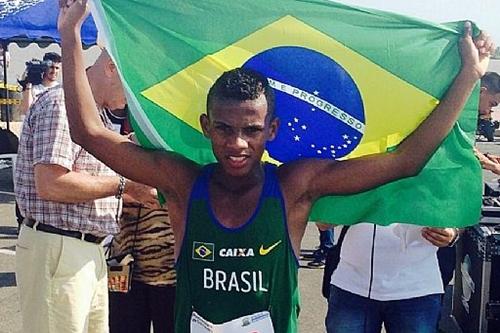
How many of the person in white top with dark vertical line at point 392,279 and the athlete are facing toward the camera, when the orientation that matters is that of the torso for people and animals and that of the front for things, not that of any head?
2

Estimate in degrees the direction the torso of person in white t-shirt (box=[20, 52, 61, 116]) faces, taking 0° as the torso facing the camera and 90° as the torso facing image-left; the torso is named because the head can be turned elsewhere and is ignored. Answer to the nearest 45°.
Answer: approximately 315°

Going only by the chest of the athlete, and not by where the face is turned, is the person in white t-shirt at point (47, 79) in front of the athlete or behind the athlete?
behind

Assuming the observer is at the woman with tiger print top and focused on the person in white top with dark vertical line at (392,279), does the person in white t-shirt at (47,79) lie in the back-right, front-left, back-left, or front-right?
back-left

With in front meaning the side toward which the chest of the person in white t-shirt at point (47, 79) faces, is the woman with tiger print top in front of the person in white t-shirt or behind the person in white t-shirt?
in front

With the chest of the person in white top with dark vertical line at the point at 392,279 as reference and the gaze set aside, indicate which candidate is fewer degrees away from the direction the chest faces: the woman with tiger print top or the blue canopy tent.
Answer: the woman with tiger print top

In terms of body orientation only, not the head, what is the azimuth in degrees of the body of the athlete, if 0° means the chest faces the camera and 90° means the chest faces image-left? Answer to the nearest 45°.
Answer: approximately 0°

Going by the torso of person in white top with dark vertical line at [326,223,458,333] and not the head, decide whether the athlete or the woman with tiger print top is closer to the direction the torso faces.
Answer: the athlete

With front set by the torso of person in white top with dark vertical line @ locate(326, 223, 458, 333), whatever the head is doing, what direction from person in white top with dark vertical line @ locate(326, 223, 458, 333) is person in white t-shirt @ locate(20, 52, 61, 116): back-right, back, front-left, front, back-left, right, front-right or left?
back-right
